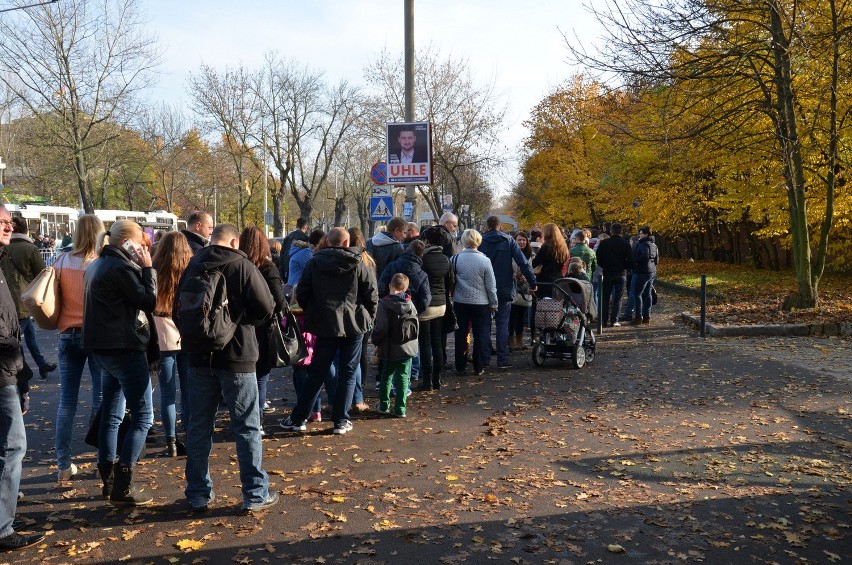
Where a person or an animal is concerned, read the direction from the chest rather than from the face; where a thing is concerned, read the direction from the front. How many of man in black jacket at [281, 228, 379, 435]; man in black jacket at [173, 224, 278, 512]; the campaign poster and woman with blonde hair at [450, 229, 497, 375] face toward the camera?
1

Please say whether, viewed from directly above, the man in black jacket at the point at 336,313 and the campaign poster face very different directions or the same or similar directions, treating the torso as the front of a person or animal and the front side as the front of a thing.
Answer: very different directions

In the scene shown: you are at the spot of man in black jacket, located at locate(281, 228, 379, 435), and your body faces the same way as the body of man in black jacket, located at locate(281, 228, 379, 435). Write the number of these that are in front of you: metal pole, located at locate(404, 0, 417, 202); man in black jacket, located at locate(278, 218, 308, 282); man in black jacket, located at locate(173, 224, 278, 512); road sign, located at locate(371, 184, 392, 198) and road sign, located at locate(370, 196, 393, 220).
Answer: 4

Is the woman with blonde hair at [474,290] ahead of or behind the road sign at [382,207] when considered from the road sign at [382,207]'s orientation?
ahead

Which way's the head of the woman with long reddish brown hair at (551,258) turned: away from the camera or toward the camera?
away from the camera

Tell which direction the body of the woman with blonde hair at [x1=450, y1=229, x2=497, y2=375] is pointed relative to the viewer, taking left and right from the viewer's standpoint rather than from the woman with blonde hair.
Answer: facing away from the viewer

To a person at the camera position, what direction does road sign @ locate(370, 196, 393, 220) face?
facing the viewer

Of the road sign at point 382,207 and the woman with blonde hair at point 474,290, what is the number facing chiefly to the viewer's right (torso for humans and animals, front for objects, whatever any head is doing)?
0

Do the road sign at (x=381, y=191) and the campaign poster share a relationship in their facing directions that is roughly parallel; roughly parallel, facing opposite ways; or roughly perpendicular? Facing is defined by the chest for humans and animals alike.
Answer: roughly parallel

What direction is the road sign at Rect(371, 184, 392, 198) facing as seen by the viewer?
toward the camera

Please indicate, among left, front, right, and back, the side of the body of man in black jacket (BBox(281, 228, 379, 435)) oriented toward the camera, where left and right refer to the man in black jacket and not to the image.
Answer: back

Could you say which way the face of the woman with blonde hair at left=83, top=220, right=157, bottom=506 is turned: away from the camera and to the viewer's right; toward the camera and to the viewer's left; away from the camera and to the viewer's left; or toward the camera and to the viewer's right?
away from the camera and to the viewer's right

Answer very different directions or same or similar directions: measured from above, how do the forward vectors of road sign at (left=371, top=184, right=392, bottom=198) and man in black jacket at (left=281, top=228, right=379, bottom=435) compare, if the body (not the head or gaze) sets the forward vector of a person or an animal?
very different directions
